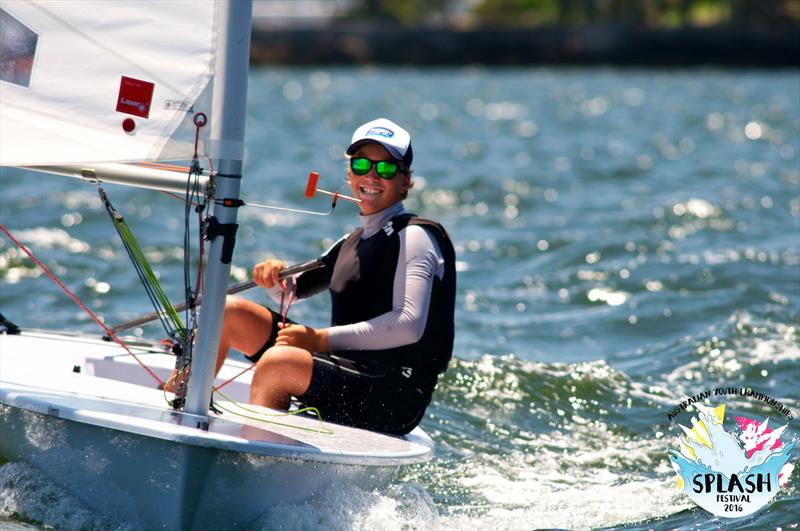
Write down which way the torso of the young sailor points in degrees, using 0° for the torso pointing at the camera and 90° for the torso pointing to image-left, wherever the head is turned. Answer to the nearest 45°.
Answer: approximately 45°
